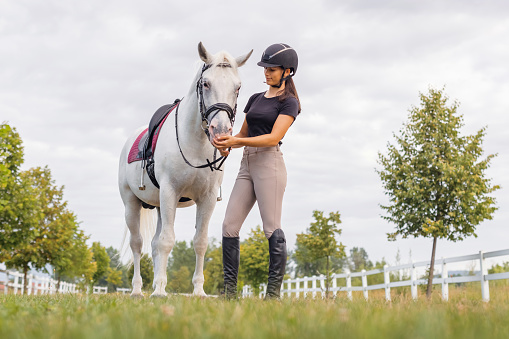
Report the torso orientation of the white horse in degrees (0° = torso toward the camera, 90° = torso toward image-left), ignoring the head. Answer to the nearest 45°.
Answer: approximately 315°

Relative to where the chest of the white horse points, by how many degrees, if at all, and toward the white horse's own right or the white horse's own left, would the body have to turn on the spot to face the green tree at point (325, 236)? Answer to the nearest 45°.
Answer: approximately 135° to the white horse's own left

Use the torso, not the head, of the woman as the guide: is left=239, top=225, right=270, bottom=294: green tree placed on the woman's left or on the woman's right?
on the woman's right

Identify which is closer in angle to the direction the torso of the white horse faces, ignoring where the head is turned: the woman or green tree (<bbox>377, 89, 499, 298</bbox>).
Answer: the woman

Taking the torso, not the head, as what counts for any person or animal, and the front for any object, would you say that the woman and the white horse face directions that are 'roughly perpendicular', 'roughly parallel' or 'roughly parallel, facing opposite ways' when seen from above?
roughly perpendicular
